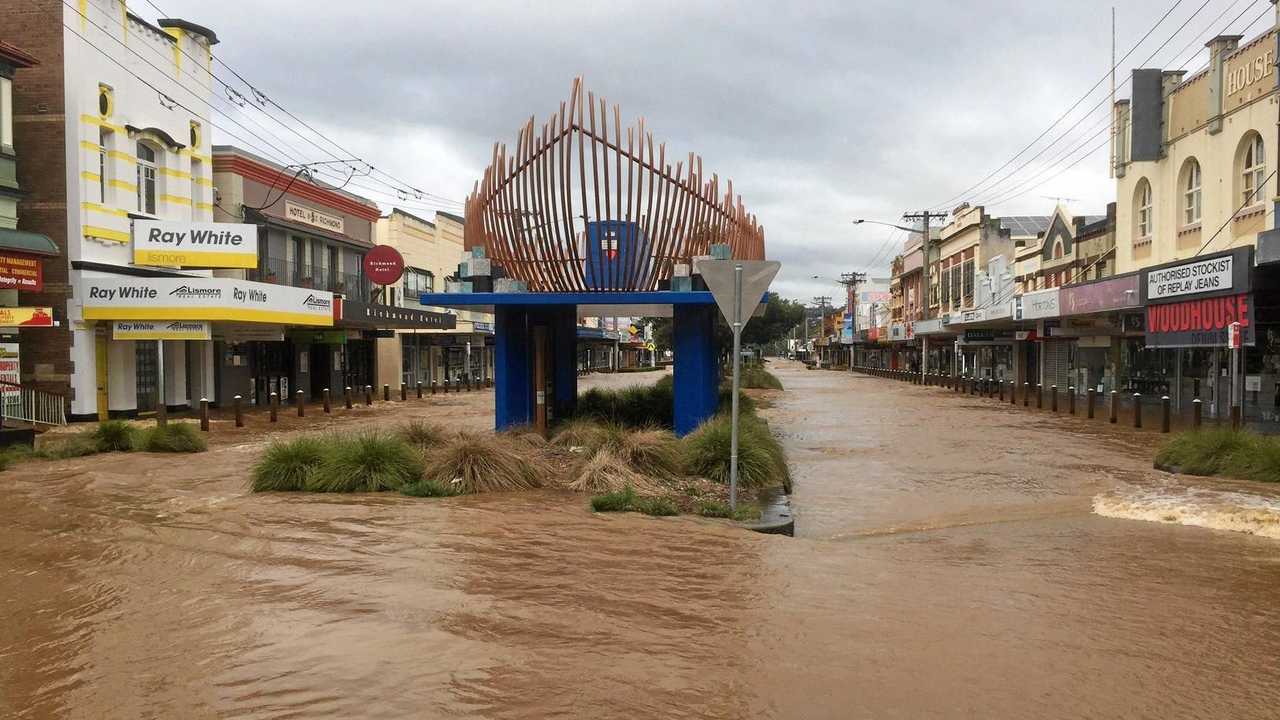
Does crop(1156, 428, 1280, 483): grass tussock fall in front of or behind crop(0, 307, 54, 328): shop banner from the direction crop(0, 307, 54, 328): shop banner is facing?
in front

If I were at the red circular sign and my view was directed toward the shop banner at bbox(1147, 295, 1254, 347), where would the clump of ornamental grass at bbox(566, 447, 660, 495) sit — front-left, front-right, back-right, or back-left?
front-right

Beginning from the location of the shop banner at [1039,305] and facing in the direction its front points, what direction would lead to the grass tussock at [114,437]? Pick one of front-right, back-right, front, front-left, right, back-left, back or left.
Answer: front

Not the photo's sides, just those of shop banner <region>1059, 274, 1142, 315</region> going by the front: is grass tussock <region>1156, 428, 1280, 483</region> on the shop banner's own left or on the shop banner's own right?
on the shop banner's own left

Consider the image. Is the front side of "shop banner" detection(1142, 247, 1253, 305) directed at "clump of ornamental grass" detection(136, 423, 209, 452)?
yes

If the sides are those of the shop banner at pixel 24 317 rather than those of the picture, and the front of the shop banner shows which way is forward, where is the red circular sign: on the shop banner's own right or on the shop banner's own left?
on the shop banner's own left

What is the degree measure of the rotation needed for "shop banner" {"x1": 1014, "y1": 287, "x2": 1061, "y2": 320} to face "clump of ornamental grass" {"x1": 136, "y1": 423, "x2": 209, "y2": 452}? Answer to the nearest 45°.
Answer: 0° — it already faces it

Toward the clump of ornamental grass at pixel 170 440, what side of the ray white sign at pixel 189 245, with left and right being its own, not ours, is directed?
front

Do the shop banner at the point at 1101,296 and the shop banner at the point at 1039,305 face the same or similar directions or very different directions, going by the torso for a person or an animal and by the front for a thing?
same or similar directions

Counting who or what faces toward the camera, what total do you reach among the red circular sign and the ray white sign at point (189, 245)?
2

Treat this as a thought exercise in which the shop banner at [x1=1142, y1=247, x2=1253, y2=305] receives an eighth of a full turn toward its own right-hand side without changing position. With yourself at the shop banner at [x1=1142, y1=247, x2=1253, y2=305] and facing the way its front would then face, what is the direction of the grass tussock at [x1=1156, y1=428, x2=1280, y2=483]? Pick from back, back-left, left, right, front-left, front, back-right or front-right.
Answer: left

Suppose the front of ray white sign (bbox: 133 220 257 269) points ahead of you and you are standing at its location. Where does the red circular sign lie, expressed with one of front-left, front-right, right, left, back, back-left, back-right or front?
back-left

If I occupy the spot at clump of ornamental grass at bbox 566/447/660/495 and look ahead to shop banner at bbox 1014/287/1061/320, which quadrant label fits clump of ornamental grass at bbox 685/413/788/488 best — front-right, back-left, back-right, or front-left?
front-right

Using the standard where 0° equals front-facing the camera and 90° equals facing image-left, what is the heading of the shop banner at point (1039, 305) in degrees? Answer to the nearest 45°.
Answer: approximately 45°

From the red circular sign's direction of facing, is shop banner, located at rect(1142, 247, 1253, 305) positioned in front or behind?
in front

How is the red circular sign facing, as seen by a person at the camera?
facing the viewer

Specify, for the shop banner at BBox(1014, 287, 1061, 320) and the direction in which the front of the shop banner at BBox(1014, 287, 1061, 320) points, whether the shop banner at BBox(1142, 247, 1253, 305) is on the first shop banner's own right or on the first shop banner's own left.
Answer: on the first shop banner's own left

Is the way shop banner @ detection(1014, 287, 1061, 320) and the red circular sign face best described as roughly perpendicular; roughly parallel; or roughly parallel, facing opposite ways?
roughly perpendicular
